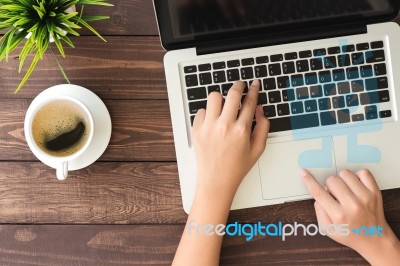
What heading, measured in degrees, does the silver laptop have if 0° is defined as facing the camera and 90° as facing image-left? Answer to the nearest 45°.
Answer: approximately 0°
